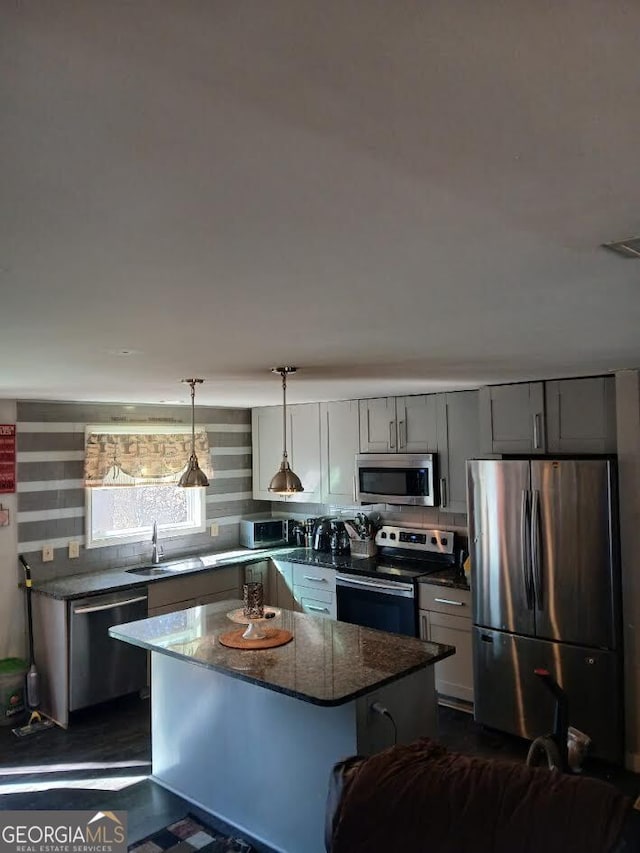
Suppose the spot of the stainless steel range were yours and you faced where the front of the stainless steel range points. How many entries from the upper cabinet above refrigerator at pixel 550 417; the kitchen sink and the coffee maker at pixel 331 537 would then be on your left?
1

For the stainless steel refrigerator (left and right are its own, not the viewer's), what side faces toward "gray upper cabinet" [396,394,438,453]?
right

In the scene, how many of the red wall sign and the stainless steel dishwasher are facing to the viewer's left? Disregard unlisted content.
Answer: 0

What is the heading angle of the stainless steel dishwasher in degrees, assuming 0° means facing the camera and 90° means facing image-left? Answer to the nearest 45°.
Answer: approximately 315°

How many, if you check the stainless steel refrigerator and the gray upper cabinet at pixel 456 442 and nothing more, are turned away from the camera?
0

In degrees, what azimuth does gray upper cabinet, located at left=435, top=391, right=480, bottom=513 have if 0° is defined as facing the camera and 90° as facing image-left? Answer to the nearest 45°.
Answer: approximately 45°

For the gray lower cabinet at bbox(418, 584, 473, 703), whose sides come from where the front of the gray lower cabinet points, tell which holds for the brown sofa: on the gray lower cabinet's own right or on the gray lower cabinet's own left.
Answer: on the gray lower cabinet's own left

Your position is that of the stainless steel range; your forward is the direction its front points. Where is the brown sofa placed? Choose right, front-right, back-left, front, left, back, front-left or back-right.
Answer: front-left

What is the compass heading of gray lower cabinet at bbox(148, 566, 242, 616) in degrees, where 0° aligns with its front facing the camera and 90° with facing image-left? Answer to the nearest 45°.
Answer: approximately 315°

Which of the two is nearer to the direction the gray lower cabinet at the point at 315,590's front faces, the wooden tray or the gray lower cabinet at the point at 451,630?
the wooden tray

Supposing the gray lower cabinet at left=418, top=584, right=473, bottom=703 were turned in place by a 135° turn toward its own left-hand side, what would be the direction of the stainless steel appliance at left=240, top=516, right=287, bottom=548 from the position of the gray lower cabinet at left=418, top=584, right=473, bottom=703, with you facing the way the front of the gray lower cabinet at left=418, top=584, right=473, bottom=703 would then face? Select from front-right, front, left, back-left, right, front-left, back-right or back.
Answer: back-left

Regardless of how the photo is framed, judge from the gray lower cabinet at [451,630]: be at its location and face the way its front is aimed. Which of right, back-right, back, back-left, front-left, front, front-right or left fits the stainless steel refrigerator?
left

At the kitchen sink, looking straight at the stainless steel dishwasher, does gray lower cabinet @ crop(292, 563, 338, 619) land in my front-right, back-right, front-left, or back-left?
back-left

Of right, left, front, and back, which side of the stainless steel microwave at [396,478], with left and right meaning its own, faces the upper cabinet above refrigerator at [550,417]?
left

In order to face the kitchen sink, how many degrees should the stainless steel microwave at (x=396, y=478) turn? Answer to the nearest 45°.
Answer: approximately 45° to its right
